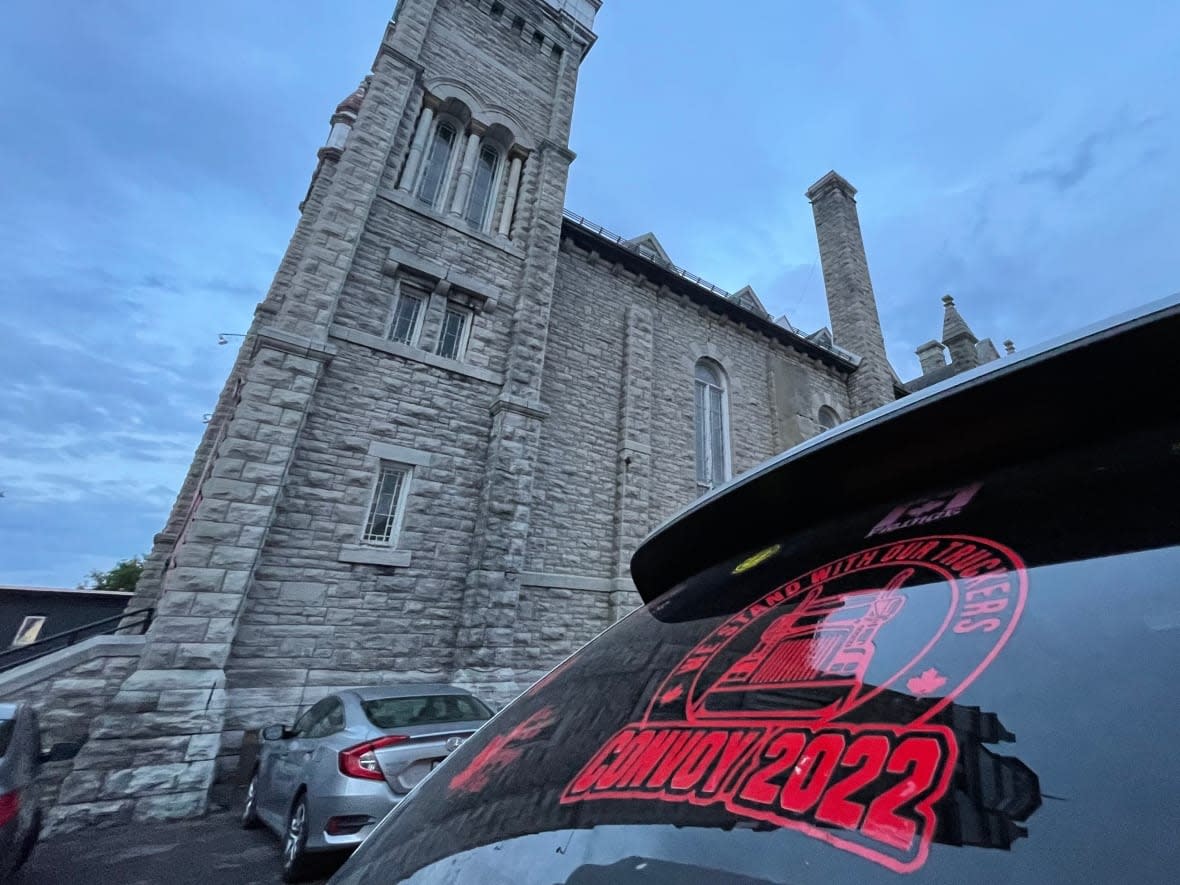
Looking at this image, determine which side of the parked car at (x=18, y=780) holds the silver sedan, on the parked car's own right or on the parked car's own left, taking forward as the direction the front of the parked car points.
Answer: on the parked car's own right

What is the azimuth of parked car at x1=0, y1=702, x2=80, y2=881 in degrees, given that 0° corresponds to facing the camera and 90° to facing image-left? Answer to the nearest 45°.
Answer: approximately 180°

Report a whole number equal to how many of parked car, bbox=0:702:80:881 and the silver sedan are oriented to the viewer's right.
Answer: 0

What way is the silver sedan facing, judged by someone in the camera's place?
facing away from the viewer and to the left of the viewer

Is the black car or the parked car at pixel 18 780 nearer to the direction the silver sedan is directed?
the parked car

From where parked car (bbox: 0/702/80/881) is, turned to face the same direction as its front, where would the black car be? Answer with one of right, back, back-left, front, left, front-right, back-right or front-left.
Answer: back

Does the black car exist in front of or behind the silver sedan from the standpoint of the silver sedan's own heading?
behind
